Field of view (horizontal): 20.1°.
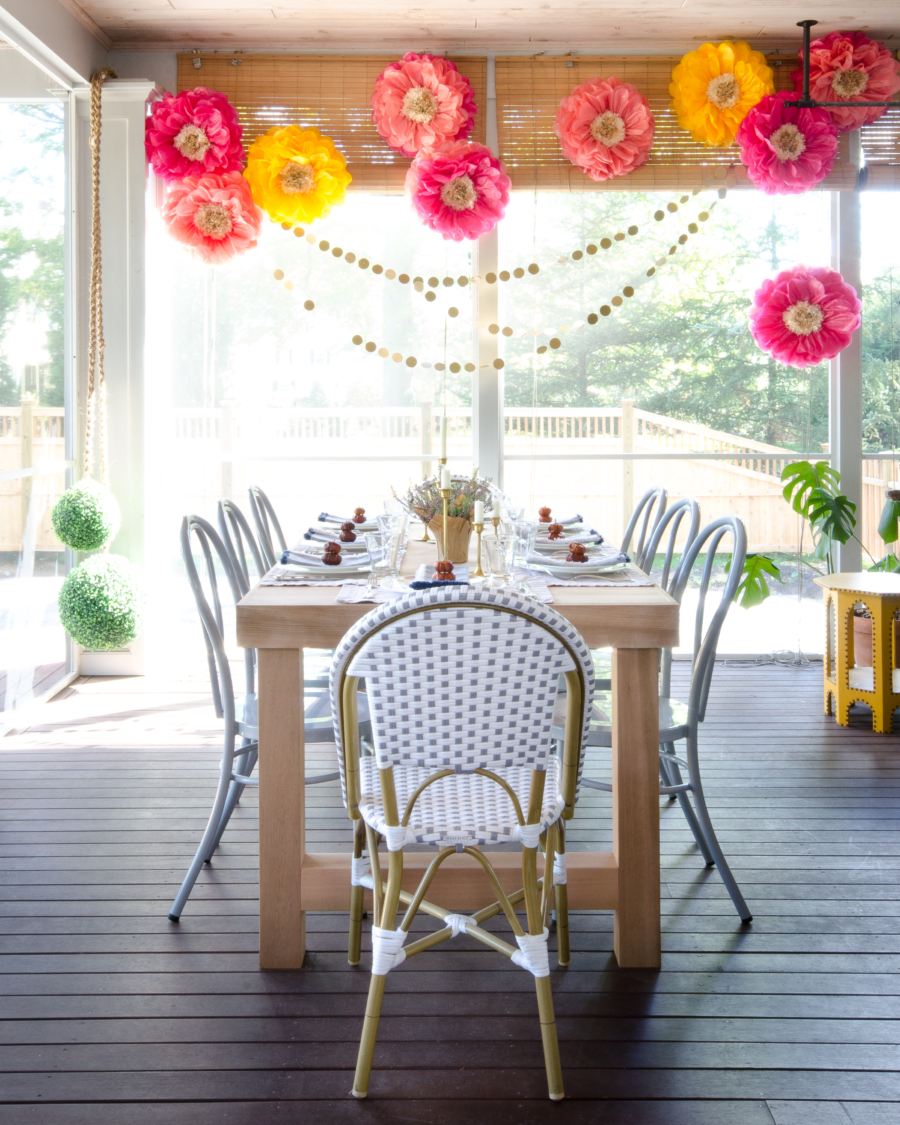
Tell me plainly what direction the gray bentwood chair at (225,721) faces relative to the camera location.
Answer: facing to the right of the viewer

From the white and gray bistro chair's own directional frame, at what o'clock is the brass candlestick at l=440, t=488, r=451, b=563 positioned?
The brass candlestick is roughly at 12 o'clock from the white and gray bistro chair.

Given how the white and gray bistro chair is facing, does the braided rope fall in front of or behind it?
in front

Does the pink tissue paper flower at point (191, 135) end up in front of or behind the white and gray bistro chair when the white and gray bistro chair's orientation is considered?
in front

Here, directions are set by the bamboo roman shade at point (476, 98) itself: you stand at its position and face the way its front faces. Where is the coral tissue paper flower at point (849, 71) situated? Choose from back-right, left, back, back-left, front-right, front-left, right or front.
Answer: left

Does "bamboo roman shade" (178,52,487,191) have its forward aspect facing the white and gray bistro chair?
yes

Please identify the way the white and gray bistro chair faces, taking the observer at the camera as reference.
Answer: facing away from the viewer

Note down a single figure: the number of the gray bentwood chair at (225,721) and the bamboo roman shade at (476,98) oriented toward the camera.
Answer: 1

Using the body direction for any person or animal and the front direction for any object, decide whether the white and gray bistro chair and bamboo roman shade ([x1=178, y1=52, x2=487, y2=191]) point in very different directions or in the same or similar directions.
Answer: very different directions
